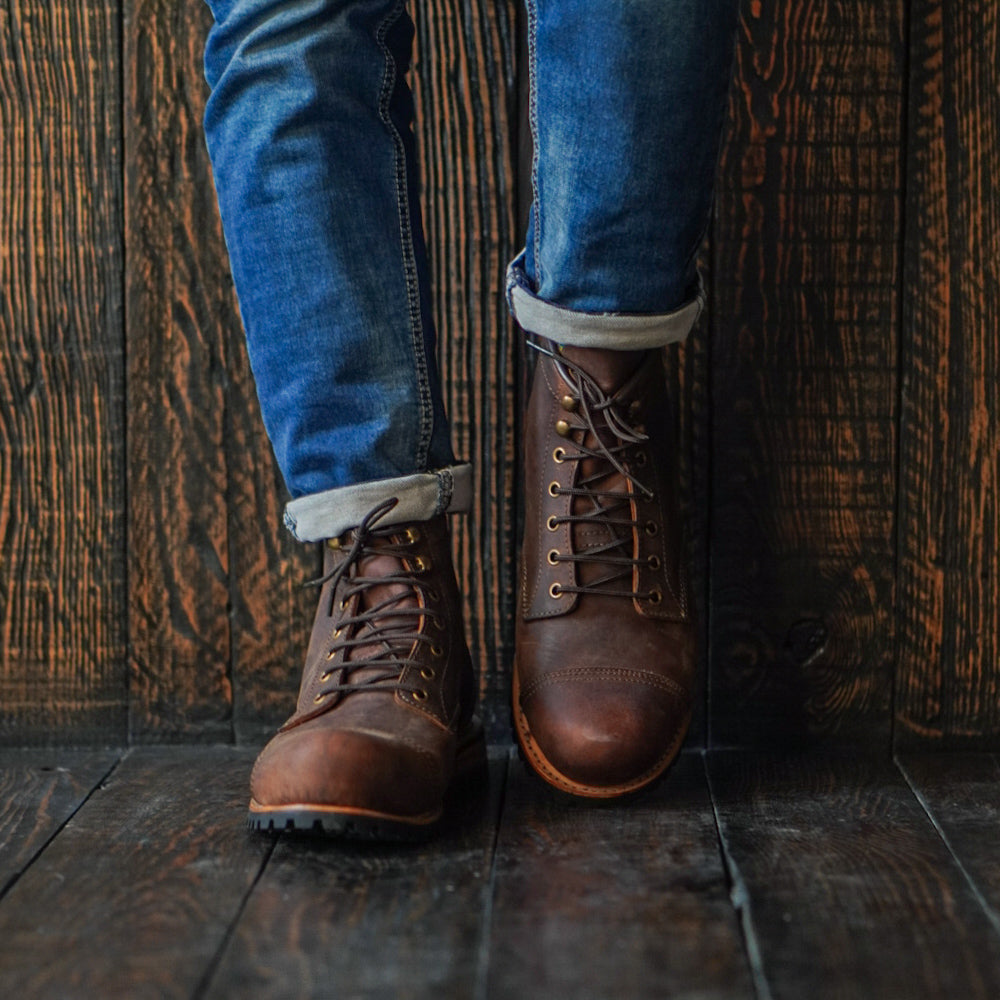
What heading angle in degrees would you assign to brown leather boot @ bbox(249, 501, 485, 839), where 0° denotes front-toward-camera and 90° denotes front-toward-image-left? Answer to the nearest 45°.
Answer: approximately 0°
